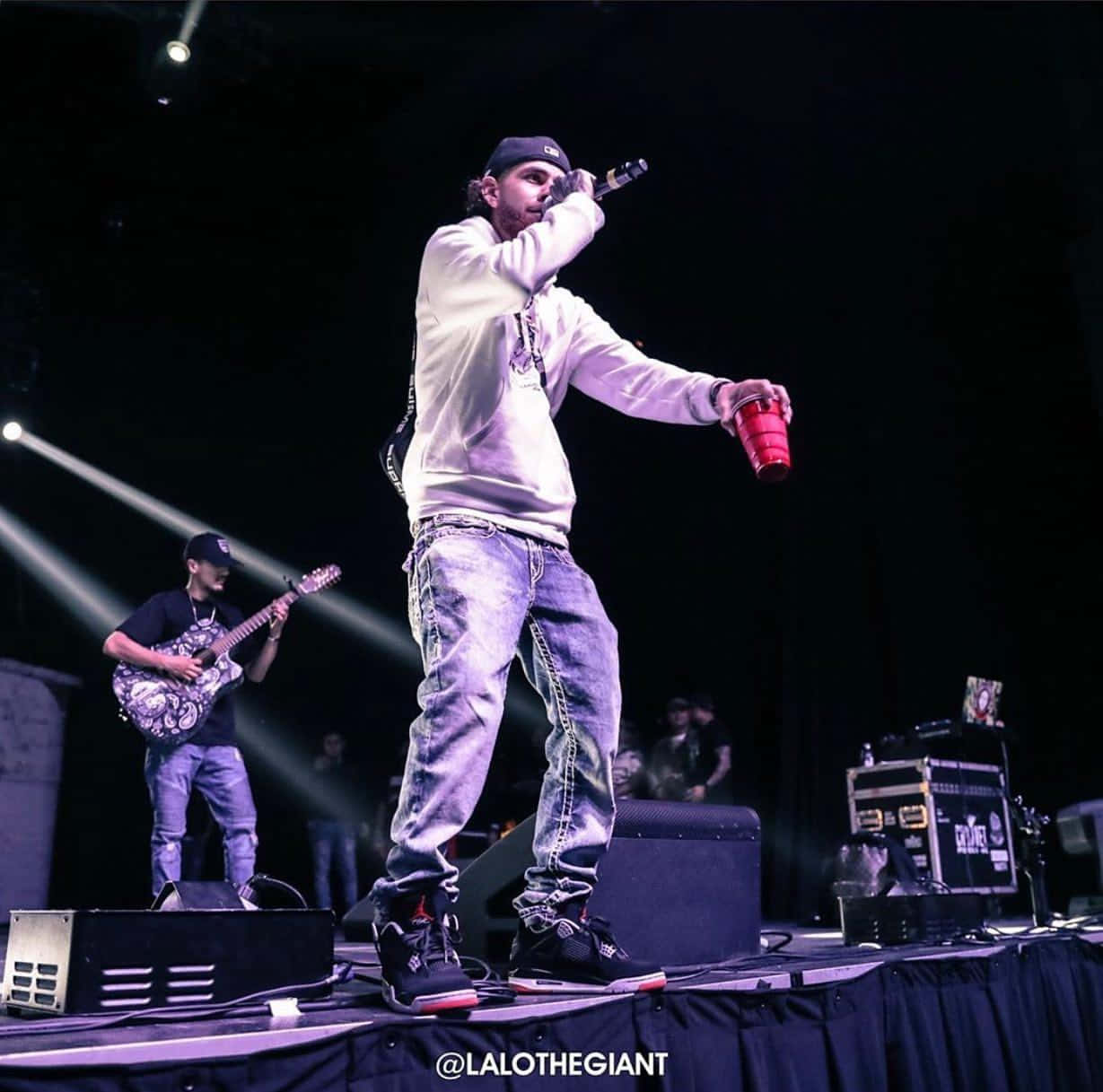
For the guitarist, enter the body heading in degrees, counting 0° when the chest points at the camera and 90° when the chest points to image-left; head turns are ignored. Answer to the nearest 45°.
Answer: approximately 315°

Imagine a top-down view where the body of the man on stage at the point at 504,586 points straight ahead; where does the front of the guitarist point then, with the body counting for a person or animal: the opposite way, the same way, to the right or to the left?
the same way

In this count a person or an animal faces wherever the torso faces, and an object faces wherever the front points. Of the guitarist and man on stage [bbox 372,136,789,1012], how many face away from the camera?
0

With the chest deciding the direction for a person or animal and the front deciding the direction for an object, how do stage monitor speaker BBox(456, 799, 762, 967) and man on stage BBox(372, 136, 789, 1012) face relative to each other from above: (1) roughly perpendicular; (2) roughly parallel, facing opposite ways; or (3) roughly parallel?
roughly parallel, facing opposite ways

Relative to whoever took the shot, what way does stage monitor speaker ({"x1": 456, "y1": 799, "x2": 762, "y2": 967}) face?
facing away from the viewer and to the left of the viewer

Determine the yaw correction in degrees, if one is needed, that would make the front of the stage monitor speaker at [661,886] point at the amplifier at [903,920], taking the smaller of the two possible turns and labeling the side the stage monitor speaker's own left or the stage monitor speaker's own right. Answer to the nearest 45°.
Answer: approximately 90° to the stage monitor speaker's own right

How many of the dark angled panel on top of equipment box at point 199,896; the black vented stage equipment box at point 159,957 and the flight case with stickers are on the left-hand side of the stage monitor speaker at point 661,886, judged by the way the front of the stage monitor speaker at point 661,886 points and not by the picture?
2

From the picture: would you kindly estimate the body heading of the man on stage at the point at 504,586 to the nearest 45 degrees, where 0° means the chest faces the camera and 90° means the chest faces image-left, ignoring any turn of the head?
approximately 315°

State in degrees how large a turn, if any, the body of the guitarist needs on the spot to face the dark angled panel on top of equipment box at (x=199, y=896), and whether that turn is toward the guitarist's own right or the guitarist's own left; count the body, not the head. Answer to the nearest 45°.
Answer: approximately 45° to the guitarist's own right
